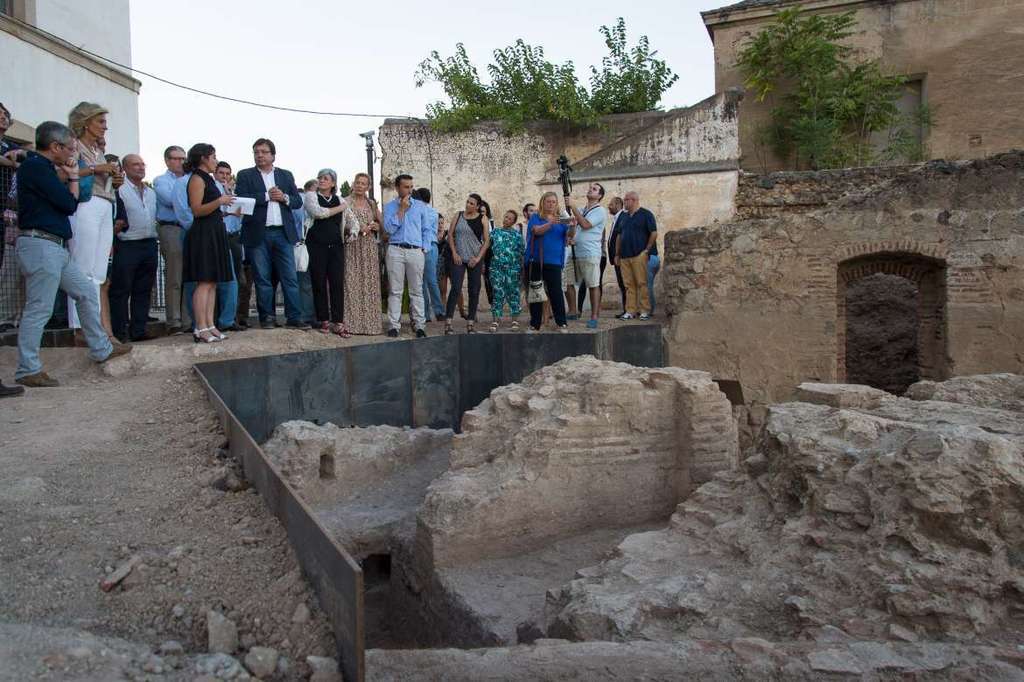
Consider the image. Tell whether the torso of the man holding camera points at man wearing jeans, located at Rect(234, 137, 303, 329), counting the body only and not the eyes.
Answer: yes

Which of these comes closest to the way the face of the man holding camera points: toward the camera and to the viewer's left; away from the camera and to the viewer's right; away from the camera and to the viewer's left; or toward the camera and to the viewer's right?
toward the camera and to the viewer's left

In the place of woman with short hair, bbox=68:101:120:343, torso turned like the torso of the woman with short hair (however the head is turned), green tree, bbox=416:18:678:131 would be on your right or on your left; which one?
on your left

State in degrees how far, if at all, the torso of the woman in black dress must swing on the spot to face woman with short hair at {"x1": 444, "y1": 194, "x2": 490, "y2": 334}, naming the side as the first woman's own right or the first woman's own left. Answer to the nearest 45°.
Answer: approximately 45° to the first woman's own left

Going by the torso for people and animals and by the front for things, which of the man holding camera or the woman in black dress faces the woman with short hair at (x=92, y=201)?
the man holding camera

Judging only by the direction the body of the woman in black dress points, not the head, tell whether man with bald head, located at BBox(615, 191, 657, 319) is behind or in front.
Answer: in front

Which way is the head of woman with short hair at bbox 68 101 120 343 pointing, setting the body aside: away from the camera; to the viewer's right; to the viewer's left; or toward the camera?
to the viewer's right

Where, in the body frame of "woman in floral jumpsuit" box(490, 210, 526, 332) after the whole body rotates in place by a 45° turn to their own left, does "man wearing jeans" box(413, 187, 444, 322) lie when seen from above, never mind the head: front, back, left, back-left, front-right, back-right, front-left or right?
back

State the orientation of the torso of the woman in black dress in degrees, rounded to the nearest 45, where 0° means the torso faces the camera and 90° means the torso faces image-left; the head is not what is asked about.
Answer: approximately 270°

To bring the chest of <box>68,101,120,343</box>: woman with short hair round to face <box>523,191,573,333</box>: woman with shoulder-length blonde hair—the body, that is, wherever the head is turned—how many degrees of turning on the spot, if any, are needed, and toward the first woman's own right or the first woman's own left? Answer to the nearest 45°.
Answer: approximately 45° to the first woman's own left

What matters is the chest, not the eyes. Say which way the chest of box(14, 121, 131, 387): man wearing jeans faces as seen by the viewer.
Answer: to the viewer's right

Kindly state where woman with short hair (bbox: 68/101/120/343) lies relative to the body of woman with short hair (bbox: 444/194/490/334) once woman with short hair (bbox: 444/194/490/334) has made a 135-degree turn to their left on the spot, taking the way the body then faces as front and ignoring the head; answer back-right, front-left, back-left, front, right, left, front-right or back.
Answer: back

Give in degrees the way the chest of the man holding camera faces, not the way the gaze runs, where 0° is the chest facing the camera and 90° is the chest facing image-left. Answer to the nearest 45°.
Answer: approximately 45°

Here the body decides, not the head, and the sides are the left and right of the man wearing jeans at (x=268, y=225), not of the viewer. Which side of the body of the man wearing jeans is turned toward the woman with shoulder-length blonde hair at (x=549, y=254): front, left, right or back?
left
